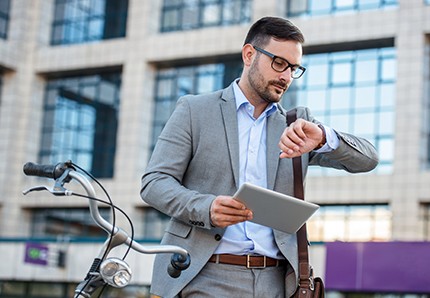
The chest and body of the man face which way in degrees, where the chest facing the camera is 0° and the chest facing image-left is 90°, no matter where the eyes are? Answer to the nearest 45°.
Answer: approximately 315°

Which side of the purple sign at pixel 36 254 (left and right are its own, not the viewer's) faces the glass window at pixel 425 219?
left

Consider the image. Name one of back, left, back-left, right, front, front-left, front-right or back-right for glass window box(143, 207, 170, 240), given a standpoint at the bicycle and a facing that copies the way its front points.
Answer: back-left

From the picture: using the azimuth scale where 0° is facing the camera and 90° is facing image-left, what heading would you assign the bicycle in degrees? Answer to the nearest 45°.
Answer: approximately 315°

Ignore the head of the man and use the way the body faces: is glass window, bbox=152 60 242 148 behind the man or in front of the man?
behind

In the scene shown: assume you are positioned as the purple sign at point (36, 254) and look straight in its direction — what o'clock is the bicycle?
The bicycle is roughly at 12 o'clock from the purple sign.

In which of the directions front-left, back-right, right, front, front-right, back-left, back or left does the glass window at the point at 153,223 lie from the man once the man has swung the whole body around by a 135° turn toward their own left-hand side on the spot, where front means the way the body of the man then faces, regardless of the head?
front

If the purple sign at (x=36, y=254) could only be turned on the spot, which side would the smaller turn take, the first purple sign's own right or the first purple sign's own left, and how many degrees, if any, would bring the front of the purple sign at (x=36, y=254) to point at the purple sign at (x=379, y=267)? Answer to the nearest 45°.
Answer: approximately 45° to the first purple sign's own left

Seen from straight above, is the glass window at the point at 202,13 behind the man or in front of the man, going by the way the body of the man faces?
behind
